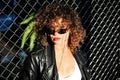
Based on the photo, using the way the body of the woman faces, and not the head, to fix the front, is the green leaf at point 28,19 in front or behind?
behind

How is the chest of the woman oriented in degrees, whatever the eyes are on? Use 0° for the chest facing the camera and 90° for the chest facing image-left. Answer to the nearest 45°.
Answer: approximately 315°
